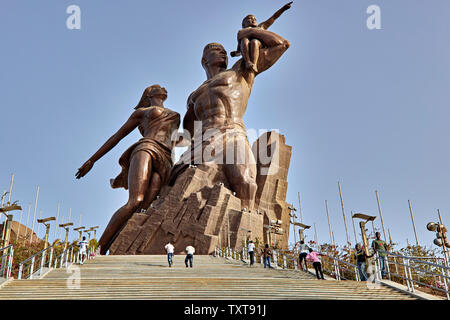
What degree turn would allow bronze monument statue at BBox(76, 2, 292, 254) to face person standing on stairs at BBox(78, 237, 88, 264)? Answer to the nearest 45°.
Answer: approximately 90° to its right

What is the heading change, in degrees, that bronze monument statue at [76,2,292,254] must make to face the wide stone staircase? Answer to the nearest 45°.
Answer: approximately 45° to its right

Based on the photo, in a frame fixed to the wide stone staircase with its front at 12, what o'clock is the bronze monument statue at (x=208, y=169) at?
The bronze monument statue is roughly at 6 o'clock from the wide stone staircase.

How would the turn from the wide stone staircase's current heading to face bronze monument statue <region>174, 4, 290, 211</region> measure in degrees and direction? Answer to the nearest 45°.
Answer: approximately 180°

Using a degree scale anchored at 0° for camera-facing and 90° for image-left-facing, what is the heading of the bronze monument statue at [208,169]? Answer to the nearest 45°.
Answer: approximately 315°

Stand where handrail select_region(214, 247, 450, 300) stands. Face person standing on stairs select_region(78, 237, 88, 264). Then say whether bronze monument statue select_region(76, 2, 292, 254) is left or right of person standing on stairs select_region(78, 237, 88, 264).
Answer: right

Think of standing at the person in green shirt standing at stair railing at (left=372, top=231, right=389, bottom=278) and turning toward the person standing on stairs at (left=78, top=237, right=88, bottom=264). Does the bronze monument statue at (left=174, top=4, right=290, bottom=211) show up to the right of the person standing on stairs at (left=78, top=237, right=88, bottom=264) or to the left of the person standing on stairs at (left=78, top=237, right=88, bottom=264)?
right
